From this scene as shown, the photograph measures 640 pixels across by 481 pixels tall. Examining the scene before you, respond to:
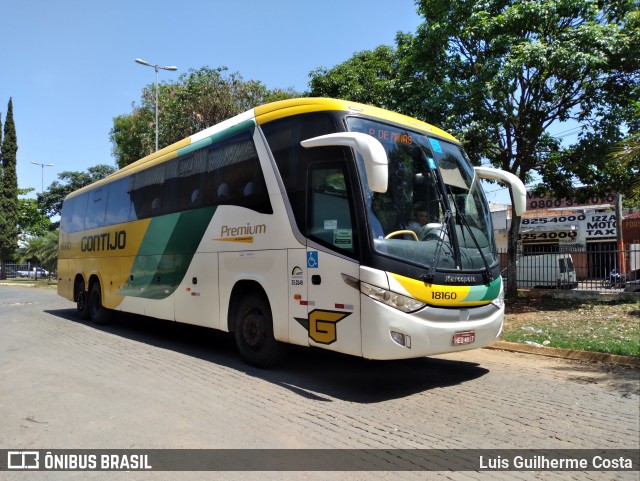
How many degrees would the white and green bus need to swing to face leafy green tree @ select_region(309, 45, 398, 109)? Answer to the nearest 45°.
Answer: approximately 135° to its left

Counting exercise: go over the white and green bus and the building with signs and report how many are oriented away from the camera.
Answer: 0

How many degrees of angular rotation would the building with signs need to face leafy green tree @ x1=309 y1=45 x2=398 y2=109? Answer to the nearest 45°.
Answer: approximately 45° to its right

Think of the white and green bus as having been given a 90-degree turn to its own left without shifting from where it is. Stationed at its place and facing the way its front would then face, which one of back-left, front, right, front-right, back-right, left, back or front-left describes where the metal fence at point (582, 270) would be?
front

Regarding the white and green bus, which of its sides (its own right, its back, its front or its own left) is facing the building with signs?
left

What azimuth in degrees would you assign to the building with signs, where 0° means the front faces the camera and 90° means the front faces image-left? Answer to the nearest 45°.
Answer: approximately 0°

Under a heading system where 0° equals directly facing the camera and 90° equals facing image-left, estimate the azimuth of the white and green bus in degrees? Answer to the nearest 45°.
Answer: approximately 315°

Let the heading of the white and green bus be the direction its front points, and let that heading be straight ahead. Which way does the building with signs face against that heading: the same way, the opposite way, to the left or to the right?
to the right

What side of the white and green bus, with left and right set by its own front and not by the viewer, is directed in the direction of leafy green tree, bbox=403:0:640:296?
left

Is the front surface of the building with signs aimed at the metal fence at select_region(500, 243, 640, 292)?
yes

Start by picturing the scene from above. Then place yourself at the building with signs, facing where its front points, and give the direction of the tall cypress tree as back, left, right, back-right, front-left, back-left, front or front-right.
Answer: right
